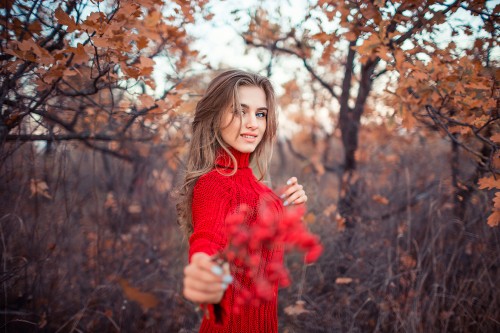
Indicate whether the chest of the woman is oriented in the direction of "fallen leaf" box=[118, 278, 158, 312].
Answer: no

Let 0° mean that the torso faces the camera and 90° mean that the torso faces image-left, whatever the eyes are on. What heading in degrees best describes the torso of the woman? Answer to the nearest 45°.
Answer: approximately 315°
